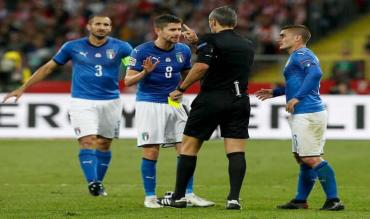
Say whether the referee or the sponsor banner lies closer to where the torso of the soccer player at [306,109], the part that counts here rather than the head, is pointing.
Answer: the referee

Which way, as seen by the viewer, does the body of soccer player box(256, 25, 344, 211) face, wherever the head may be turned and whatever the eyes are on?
to the viewer's left

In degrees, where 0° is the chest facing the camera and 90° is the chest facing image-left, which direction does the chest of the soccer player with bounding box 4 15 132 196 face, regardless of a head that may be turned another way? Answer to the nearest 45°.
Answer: approximately 0°

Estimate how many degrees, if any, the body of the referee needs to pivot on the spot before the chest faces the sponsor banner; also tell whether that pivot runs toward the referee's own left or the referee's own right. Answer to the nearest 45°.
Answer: approximately 45° to the referee's own right

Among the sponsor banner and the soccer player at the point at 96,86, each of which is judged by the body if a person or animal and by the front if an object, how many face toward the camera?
2

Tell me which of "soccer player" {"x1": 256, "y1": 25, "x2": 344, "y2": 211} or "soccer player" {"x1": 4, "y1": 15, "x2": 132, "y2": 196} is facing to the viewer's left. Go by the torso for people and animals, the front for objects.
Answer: "soccer player" {"x1": 256, "y1": 25, "x2": 344, "y2": 211}

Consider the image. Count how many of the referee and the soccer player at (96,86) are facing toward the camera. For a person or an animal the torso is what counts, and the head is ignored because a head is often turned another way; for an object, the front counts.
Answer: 1

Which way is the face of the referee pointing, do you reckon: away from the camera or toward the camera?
away from the camera
